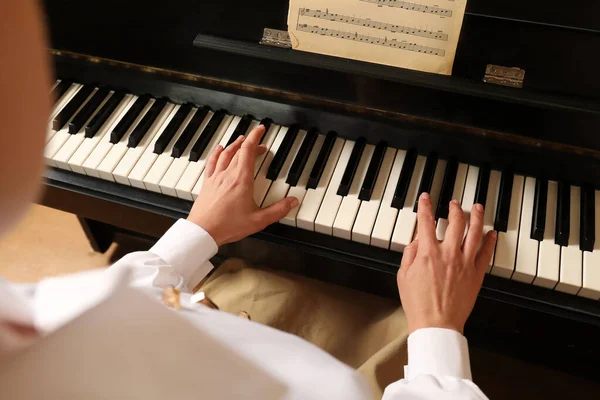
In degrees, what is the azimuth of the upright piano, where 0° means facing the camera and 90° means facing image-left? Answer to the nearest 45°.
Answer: approximately 45°

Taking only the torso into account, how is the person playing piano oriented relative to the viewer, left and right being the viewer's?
facing away from the viewer and to the right of the viewer

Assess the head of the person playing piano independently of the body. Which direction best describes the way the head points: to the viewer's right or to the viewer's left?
to the viewer's right

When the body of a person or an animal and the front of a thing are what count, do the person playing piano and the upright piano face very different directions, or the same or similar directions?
very different directions
